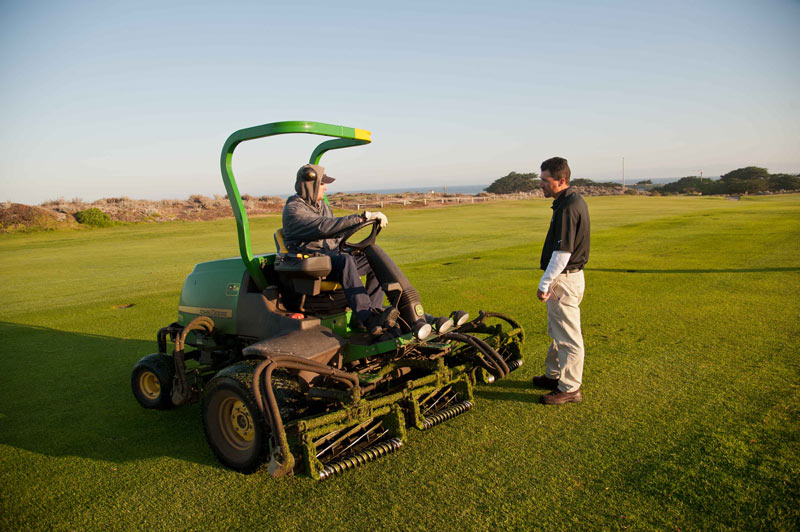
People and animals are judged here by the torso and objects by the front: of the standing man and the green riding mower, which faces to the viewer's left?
the standing man

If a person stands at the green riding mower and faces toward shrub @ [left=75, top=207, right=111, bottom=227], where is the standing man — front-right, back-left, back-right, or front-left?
back-right

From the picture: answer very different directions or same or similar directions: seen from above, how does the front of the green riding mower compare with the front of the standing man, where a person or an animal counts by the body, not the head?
very different directions

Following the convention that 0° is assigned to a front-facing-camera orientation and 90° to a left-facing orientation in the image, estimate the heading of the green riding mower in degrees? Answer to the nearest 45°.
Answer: approximately 315°

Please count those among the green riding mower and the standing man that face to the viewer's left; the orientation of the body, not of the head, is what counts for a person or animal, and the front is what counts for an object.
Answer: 1

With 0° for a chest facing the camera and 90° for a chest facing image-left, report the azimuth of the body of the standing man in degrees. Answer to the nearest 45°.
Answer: approximately 90°

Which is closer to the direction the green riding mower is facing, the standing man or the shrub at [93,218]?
the standing man

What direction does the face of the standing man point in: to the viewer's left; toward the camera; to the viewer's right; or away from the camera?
to the viewer's left

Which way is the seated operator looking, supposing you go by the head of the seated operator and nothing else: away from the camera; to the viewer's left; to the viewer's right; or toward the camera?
to the viewer's right

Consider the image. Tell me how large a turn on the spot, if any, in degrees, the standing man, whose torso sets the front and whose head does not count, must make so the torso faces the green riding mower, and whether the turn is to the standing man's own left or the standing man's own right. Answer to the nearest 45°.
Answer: approximately 45° to the standing man's own left

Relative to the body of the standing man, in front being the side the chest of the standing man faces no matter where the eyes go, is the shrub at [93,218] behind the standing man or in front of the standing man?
in front
